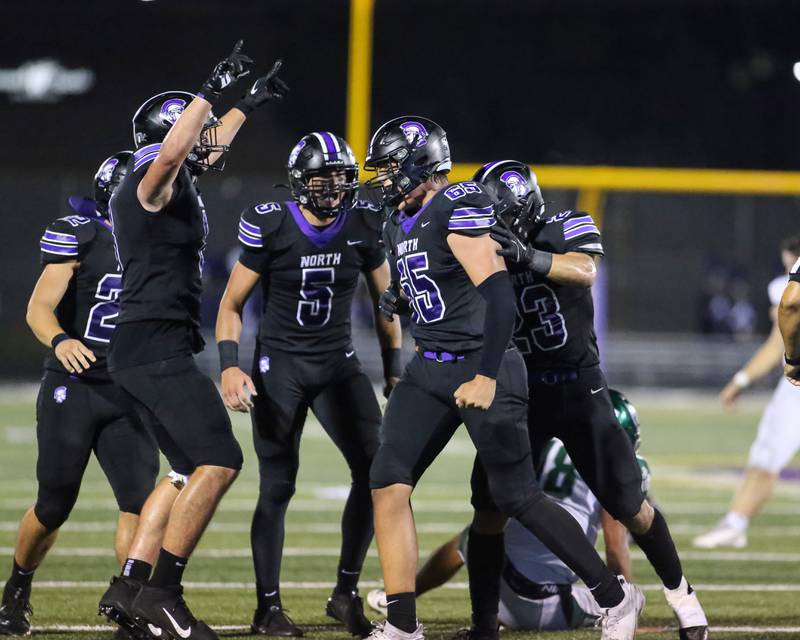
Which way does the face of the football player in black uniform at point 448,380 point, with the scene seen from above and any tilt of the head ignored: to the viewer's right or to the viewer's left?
to the viewer's left

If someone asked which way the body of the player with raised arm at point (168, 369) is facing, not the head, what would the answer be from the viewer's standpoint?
to the viewer's right

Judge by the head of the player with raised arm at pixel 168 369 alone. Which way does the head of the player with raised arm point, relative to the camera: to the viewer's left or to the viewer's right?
to the viewer's right

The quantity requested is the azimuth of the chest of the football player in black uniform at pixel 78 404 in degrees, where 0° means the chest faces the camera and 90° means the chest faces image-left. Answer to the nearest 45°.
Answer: approximately 315°

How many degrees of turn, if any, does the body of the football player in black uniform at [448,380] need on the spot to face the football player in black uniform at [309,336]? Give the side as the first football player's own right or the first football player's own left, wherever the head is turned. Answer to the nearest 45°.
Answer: approximately 90° to the first football player's own right

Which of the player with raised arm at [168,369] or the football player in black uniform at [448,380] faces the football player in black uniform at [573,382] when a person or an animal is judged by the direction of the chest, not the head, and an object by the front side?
the player with raised arm

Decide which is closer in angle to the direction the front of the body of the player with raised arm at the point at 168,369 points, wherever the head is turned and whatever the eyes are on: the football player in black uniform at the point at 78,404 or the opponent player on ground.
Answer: the opponent player on ground

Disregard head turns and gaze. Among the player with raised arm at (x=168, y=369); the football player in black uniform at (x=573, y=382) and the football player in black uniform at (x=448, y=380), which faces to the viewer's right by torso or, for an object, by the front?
the player with raised arm
